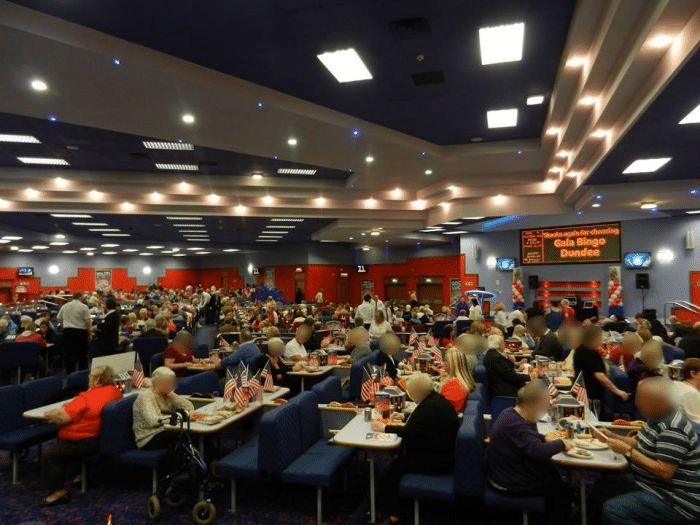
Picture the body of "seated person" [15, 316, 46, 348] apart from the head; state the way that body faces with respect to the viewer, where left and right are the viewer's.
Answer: facing to the right of the viewer

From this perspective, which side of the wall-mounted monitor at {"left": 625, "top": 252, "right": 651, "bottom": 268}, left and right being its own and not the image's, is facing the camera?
front

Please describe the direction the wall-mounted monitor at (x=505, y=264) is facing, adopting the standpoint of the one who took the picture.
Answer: facing the viewer

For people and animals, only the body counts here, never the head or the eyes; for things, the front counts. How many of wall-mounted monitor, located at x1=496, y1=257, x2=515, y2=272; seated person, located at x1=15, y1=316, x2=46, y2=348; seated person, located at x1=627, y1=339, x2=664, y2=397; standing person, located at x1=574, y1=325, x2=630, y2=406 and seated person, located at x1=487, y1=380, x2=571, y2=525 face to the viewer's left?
1

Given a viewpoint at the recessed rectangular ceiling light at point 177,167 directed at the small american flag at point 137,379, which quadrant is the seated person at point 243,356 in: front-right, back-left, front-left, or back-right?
front-left

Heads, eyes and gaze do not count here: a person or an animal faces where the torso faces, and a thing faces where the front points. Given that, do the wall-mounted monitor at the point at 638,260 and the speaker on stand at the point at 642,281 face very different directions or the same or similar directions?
same or similar directions

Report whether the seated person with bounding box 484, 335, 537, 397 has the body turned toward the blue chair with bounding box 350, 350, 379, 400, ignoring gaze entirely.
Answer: no

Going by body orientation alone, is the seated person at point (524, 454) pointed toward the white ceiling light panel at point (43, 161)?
no

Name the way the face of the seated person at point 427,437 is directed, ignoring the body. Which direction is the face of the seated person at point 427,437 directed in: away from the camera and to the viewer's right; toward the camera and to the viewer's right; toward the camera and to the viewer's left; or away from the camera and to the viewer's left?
away from the camera and to the viewer's left

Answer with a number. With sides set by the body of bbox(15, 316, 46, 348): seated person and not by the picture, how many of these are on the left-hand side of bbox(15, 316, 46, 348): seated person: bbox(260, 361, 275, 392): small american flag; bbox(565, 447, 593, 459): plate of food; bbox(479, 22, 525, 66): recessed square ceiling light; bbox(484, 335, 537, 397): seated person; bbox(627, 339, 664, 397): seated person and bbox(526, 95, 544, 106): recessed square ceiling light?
0

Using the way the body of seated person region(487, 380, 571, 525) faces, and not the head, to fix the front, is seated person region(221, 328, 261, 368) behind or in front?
behind
